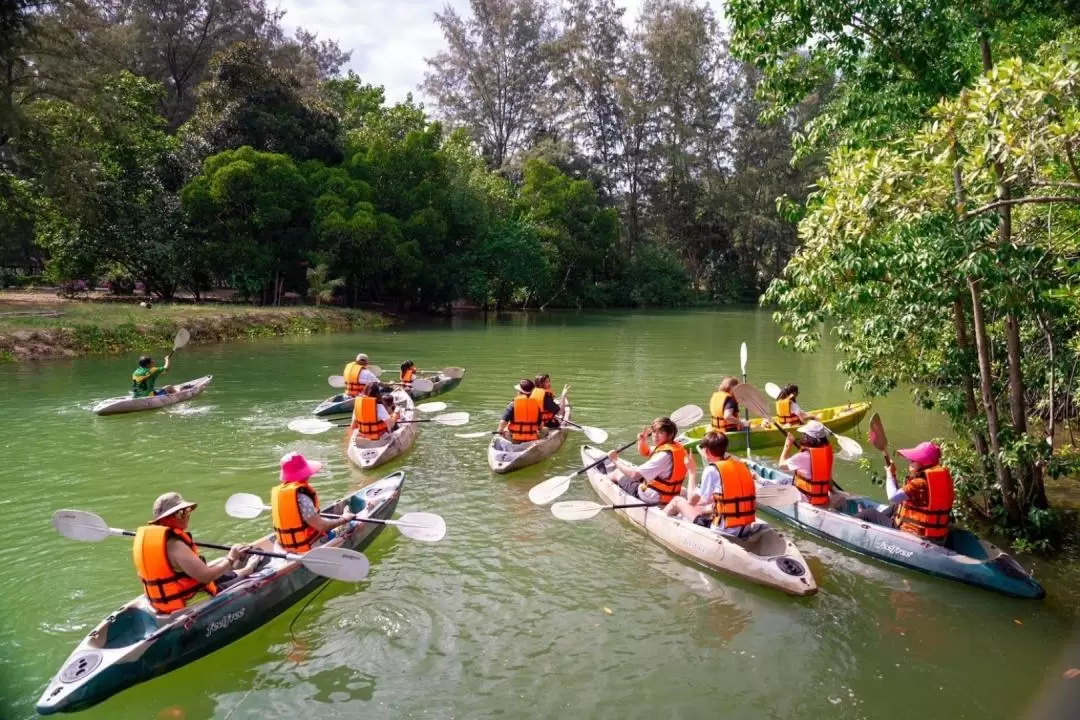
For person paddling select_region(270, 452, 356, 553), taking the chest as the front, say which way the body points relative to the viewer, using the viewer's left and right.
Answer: facing away from the viewer and to the right of the viewer

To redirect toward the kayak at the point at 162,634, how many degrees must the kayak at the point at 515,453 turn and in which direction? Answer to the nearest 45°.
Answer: approximately 180°

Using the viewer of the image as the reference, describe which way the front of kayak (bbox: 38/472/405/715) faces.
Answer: facing away from the viewer and to the right of the viewer

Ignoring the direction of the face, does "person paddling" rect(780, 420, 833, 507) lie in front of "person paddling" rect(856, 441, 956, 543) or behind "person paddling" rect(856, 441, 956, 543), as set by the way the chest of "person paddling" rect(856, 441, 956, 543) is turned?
in front

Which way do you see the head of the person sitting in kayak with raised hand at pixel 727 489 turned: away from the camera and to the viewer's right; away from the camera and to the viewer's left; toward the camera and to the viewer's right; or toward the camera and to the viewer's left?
away from the camera and to the viewer's left

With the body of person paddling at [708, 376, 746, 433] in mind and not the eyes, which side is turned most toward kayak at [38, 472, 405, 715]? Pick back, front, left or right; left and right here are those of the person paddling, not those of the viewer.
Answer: back

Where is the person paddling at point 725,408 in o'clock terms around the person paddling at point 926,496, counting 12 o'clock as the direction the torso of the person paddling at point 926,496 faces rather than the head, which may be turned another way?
the person paddling at point 725,408 is roughly at 12 o'clock from the person paddling at point 926,496.

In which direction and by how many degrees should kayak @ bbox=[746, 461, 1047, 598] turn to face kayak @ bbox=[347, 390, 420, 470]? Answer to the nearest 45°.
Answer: approximately 45° to its left

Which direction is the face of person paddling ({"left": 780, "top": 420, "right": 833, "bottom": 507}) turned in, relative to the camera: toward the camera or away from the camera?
away from the camera

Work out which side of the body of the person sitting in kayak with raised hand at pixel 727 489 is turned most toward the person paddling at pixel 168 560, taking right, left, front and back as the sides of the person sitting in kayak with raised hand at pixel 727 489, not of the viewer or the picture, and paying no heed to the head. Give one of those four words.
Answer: left

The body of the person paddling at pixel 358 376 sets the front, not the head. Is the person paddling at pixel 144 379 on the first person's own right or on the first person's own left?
on the first person's own left

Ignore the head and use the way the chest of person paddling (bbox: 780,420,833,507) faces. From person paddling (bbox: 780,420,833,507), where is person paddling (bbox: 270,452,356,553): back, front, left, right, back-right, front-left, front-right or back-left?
left

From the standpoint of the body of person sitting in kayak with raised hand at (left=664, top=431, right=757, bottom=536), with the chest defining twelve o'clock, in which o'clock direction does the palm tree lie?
The palm tree is roughly at 12 o'clock from the person sitting in kayak with raised hand.

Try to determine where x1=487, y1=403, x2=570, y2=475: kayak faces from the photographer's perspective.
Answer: facing away from the viewer and to the right of the viewer

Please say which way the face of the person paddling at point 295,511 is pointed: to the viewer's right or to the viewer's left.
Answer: to the viewer's right
